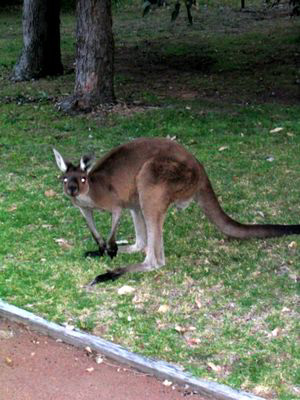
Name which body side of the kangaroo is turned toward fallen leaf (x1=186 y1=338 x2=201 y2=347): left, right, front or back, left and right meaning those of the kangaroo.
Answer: left

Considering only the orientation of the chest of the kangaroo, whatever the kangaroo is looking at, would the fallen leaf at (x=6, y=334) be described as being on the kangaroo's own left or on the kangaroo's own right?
on the kangaroo's own left

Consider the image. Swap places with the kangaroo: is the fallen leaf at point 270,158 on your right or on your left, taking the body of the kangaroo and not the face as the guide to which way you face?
on your right

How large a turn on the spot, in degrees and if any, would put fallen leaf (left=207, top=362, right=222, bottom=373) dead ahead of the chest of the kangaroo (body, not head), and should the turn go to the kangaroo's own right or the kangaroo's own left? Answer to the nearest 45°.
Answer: approximately 90° to the kangaroo's own left

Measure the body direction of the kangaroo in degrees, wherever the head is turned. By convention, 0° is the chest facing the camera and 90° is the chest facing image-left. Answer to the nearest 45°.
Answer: approximately 90°

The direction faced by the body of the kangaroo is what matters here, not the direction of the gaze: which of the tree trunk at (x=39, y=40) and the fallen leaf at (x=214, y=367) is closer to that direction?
the tree trunk

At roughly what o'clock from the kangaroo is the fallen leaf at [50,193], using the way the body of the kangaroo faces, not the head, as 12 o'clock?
The fallen leaf is roughly at 2 o'clock from the kangaroo.

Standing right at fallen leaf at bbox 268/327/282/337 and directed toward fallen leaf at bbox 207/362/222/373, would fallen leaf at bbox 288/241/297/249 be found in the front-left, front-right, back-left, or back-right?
back-right
